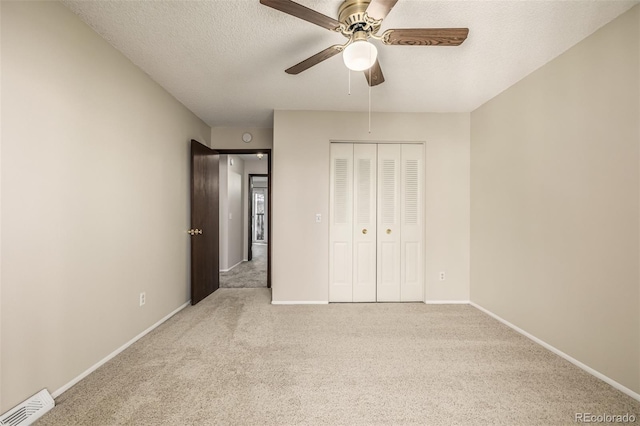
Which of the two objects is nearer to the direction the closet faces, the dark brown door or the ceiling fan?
the ceiling fan

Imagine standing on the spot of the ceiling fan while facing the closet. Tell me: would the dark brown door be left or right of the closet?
left

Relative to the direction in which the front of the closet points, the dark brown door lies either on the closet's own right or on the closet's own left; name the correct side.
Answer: on the closet's own right

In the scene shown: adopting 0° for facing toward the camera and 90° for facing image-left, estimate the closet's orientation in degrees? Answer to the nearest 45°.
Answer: approximately 0°

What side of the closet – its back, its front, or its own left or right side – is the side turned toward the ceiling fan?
front
